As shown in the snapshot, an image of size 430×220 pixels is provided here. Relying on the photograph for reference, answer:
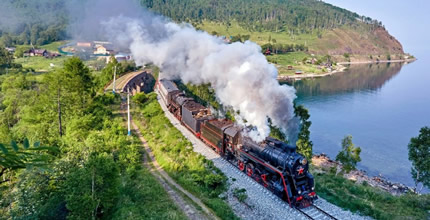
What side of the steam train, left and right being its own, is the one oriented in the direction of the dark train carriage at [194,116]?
back

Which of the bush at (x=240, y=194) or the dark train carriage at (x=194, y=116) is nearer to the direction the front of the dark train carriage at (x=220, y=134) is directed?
the bush

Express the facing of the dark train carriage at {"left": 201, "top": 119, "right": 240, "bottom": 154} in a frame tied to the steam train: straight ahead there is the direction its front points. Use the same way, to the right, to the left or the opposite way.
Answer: the same way

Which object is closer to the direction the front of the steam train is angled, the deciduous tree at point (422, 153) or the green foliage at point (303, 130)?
the deciduous tree

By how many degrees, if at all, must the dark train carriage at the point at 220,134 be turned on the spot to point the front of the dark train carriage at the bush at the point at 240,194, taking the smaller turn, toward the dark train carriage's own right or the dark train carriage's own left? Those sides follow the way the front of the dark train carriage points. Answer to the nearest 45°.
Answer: approximately 45° to the dark train carriage's own right

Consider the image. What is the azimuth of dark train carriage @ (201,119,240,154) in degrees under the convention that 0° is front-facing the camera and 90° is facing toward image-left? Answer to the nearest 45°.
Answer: approximately 315°

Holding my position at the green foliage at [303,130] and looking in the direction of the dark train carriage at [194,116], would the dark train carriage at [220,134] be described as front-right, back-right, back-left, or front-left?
front-left

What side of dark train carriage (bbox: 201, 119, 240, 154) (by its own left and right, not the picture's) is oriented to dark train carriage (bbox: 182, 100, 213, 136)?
back

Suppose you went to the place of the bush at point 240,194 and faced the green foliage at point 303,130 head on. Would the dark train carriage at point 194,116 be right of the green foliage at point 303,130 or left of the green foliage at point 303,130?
left

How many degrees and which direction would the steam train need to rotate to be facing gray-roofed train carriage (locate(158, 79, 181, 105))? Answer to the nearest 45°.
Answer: approximately 180°

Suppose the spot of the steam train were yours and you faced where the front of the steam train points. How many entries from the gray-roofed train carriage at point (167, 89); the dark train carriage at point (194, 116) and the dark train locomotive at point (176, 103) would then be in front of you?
0

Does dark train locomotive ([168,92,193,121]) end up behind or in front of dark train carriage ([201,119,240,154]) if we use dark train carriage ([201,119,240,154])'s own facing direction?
behind
